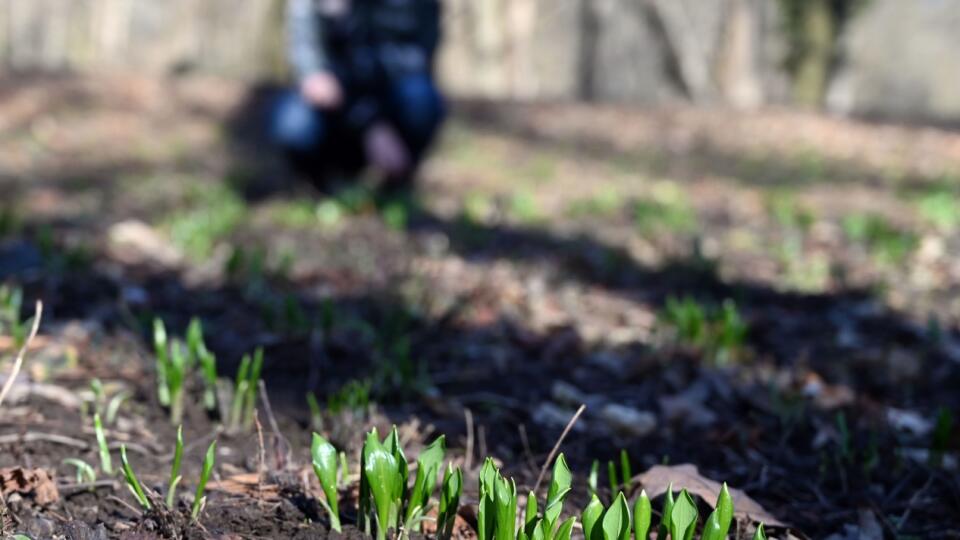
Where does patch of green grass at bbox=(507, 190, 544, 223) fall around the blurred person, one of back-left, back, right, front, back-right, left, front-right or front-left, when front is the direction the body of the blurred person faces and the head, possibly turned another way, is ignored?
front-left

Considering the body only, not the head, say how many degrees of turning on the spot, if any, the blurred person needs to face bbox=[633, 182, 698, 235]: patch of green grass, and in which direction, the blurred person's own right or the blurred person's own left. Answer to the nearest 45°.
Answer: approximately 45° to the blurred person's own left

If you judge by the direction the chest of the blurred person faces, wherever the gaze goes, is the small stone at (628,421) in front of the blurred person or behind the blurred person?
in front

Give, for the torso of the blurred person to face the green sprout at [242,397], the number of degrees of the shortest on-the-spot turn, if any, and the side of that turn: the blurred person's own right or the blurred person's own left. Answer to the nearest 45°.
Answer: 0° — they already face it

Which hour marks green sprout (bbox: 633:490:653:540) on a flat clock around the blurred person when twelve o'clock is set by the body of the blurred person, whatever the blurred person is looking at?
The green sprout is roughly at 12 o'clock from the blurred person.

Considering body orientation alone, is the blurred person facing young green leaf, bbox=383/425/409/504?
yes

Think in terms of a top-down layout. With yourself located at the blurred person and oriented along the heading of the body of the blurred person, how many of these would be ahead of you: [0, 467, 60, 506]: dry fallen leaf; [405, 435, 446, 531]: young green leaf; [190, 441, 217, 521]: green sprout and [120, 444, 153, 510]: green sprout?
4

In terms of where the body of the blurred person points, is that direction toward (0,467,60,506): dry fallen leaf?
yes

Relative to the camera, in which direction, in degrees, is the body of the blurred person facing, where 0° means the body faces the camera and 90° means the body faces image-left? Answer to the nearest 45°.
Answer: approximately 0°

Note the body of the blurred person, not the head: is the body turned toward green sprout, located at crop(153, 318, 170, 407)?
yes

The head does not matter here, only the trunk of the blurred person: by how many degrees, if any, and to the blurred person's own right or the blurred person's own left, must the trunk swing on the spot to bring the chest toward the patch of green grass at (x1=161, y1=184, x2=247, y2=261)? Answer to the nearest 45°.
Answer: approximately 45° to the blurred person's own right

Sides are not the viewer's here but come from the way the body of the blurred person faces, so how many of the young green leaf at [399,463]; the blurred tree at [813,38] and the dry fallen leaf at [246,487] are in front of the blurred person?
2

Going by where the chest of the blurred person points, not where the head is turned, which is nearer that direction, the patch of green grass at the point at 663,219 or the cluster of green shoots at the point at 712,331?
the cluster of green shoots

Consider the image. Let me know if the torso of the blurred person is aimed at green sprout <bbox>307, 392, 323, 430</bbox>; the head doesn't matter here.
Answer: yes

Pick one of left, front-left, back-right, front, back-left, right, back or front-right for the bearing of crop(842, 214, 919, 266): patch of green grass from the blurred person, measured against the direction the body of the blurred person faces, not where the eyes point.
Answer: front-left

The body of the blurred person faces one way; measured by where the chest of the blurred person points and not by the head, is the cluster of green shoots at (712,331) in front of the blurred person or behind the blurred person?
in front
